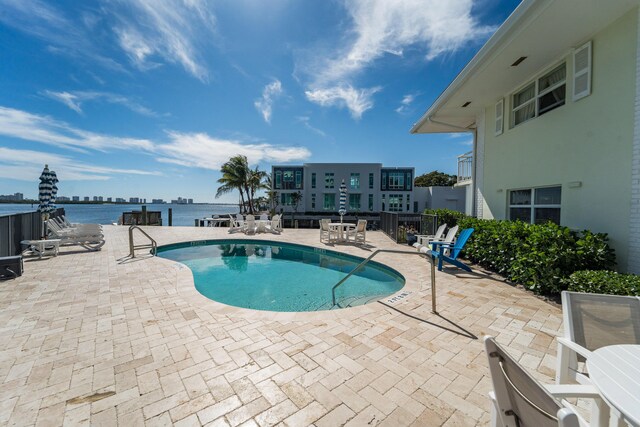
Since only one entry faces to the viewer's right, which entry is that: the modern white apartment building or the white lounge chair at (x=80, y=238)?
the white lounge chair

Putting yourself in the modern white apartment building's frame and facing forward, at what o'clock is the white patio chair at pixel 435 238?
The white patio chair is roughly at 12 o'clock from the modern white apartment building.

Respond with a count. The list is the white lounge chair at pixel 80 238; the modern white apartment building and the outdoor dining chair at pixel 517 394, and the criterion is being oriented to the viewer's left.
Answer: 0

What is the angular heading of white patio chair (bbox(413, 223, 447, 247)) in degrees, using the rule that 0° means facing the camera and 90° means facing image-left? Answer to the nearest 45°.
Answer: approximately 90°

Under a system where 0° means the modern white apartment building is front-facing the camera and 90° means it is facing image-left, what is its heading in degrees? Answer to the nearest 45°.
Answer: approximately 0°

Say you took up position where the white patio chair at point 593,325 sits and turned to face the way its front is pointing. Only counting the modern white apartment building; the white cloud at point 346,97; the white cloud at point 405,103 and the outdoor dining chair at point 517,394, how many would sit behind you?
3

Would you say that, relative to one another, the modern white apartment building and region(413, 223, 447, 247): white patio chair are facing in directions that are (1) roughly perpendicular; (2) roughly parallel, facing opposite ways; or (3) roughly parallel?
roughly perpendicular

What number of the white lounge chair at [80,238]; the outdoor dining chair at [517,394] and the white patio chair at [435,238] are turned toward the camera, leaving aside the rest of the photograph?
0

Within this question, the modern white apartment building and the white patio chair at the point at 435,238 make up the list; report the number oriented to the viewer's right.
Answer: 0

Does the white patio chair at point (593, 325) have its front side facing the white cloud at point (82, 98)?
no

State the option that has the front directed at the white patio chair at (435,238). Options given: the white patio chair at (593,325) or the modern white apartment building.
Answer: the modern white apartment building

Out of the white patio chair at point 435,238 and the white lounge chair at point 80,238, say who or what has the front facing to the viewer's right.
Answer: the white lounge chair

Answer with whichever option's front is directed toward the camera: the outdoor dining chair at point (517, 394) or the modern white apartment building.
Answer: the modern white apartment building

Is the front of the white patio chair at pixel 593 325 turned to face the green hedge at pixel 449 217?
no

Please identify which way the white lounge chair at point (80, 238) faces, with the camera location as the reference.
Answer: facing to the right of the viewer

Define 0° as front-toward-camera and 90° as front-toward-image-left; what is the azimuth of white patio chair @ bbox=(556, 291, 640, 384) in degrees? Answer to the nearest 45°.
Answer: approximately 315°

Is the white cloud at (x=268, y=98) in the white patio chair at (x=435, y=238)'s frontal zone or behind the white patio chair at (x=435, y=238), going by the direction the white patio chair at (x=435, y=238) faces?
frontal zone

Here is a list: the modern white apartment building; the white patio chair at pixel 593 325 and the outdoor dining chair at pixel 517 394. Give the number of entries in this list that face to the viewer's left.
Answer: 0

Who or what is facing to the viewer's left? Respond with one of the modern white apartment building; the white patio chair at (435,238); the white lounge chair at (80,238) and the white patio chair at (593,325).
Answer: the white patio chair at (435,238)

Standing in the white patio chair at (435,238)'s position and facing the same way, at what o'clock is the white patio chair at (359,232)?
the white patio chair at (359,232) is roughly at 1 o'clock from the white patio chair at (435,238).

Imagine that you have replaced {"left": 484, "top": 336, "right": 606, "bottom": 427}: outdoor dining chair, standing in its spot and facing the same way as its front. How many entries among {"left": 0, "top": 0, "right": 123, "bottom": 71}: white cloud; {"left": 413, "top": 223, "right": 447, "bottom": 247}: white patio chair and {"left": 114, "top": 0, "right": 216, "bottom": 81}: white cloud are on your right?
0
